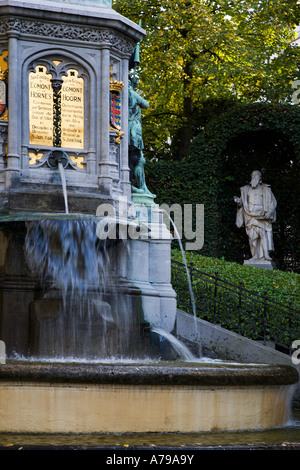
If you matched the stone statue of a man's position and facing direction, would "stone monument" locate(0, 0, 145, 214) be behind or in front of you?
in front

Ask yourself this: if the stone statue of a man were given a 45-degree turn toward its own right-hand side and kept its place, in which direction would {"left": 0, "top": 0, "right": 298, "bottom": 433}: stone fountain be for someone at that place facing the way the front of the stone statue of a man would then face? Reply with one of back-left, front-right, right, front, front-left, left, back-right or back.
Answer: front-left

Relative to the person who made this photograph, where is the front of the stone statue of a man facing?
facing the viewer

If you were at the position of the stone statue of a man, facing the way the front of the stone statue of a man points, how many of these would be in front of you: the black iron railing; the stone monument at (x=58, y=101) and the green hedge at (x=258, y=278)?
3

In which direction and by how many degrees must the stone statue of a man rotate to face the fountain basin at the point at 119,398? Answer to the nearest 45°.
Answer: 0° — it already faces it

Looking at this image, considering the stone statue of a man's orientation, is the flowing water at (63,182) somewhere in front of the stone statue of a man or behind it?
in front

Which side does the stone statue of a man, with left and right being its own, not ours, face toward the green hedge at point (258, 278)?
front

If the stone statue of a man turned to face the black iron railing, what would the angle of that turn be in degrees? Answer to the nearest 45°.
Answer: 0° — it already faces it
